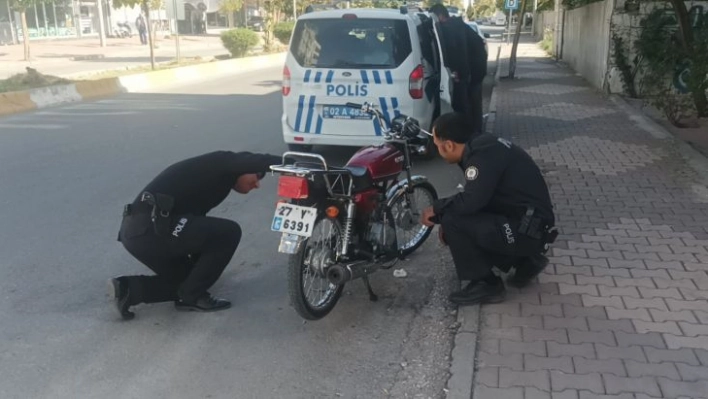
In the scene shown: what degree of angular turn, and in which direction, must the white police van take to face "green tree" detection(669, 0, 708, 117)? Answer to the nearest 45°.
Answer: approximately 45° to its right

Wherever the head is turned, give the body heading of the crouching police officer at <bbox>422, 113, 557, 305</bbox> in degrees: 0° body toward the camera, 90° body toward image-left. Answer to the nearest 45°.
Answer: approximately 90°

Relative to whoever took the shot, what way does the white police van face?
facing away from the viewer

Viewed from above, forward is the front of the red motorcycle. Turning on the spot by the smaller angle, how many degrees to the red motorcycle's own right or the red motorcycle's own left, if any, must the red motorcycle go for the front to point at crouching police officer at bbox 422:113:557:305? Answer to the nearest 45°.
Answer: approximately 45° to the red motorcycle's own right

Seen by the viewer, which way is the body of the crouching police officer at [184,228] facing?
to the viewer's right

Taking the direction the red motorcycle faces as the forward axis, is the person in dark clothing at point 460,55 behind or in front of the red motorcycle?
in front

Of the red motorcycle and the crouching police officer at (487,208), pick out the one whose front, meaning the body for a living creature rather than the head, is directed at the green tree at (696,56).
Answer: the red motorcycle

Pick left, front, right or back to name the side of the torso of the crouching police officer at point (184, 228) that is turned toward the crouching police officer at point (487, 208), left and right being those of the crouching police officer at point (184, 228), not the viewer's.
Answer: front

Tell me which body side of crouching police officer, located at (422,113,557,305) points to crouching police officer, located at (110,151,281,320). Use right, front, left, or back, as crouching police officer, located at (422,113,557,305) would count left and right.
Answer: front

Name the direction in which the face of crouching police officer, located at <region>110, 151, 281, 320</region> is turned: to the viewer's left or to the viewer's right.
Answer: to the viewer's right

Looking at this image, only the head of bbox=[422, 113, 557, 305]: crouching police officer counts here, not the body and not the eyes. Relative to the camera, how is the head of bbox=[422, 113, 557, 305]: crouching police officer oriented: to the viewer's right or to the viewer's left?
to the viewer's left

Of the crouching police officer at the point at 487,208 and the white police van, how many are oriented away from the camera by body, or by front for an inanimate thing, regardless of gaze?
1

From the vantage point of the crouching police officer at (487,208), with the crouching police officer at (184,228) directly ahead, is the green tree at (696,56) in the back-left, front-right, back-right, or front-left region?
back-right

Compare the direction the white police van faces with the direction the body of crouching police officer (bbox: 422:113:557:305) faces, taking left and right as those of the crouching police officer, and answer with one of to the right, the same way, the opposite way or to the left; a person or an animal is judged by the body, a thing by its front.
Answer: to the right
